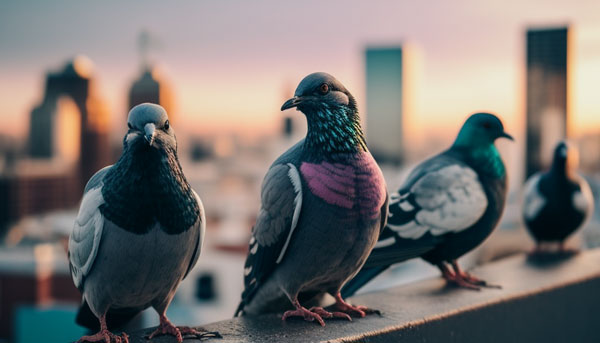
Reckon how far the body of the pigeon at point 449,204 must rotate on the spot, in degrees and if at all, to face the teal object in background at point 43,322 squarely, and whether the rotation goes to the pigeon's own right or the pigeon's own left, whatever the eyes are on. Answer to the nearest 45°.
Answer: approximately 135° to the pigeon's own left

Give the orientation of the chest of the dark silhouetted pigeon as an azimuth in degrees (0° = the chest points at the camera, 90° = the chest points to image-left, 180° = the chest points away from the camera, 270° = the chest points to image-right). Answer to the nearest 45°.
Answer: approximately 0°

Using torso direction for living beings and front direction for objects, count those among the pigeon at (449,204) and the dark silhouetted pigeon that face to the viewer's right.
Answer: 1

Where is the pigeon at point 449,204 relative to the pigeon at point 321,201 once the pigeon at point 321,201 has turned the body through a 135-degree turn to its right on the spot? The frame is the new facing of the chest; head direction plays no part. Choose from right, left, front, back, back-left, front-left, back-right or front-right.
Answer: back-right

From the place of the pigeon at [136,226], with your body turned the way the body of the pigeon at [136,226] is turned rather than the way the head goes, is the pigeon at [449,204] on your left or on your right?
on your left

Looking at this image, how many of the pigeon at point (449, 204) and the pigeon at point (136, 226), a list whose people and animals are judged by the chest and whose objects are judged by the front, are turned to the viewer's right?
1

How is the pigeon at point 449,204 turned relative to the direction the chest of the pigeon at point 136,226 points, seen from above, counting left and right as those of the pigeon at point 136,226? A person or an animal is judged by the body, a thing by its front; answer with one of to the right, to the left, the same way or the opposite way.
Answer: to the left

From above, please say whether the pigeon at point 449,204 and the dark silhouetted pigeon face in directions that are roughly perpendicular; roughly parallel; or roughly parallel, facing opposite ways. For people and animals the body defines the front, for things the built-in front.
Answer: roughly perpendicular

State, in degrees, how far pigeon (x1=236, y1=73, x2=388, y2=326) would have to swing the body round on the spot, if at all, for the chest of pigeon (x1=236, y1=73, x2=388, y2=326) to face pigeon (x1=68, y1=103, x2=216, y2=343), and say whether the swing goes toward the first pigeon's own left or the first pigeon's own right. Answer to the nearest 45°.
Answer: approximately 90° to the first pigeon's own right

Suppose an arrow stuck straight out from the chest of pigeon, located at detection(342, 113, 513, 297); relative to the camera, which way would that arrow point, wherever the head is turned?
to the viewer's right
